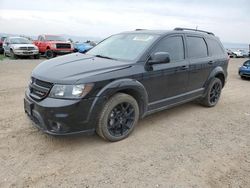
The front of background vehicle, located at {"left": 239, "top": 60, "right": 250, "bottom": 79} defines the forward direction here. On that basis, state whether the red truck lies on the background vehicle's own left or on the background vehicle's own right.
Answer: on the background vehicle's own right

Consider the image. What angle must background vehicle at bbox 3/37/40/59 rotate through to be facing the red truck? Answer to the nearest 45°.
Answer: approximately 45° to its left

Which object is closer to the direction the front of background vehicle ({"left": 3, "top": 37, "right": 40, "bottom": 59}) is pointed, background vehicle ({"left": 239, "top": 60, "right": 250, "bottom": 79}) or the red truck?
the background vehicle

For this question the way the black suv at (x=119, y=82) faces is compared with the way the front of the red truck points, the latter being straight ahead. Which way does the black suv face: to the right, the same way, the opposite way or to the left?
to the right

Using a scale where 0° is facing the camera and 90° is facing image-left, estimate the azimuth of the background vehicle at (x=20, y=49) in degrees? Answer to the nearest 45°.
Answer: approximately 315°
